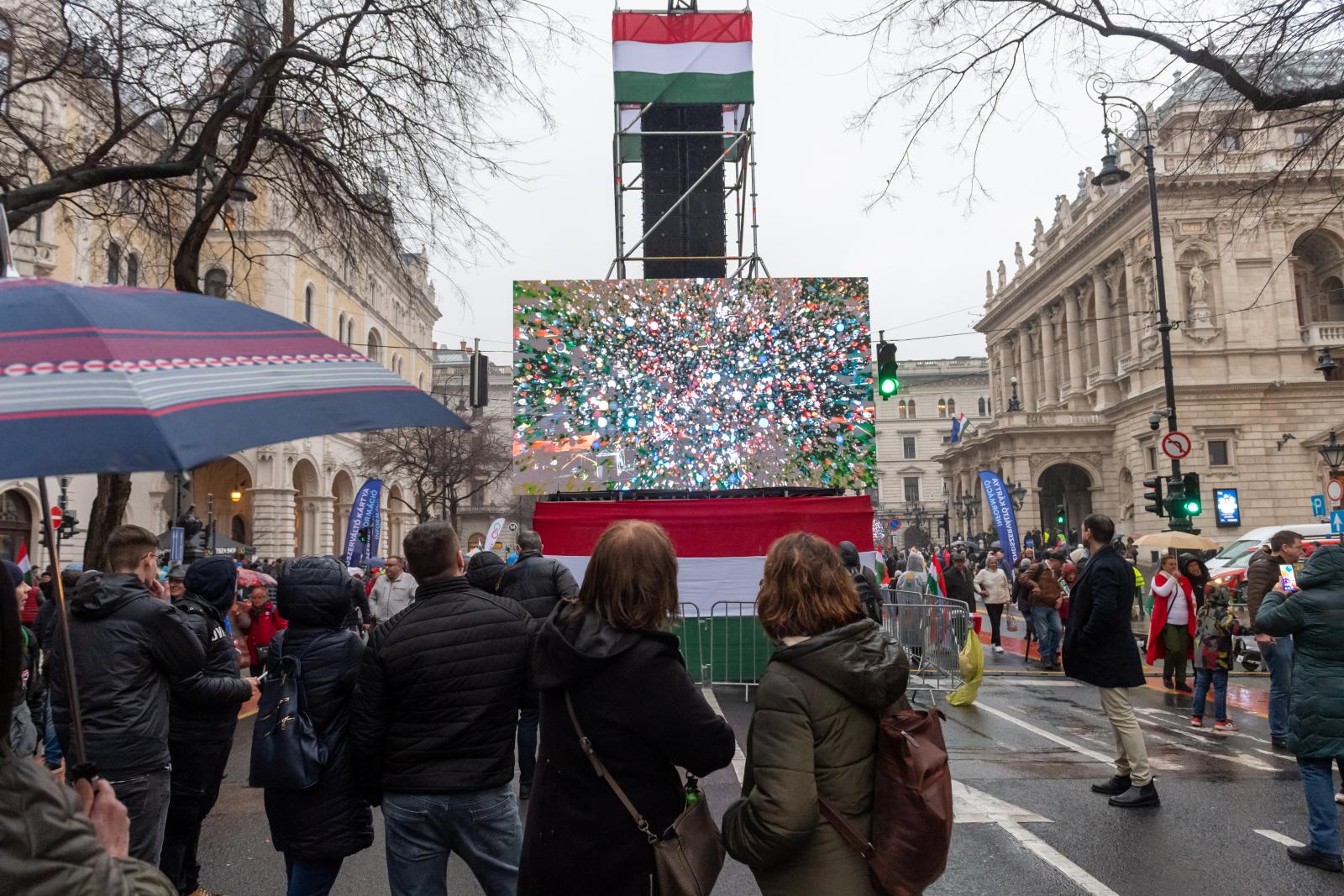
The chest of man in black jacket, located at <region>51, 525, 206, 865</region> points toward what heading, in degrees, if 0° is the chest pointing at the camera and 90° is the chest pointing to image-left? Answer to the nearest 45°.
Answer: approximately 225°

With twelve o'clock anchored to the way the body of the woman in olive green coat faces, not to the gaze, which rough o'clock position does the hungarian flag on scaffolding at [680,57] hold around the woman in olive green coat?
The hungarian flag on scaffolding is roughly at 1 o'clock from the woman in olive green coat.

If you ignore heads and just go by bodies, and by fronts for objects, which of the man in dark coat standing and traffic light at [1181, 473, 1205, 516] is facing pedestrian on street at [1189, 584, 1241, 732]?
the traffic light

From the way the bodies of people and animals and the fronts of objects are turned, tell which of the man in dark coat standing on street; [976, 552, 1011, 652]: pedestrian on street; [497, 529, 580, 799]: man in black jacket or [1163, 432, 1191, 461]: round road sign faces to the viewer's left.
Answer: the man in dark coat standing on street

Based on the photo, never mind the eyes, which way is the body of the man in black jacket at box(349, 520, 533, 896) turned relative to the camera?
away from the camera

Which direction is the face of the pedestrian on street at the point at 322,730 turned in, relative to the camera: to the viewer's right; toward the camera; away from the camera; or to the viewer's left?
away from the camera

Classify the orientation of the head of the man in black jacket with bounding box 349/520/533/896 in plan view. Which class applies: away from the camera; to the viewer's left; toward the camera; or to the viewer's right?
away from the camera

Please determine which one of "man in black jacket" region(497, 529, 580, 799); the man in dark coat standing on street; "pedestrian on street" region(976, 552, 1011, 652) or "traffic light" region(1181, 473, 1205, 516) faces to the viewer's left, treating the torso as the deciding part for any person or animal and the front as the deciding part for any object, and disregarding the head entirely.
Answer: the man in dark coat standing on street

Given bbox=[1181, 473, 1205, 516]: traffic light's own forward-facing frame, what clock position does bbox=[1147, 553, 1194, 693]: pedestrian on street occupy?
The pedestrian on street is roughly at 12 o'clock from the traffic light.

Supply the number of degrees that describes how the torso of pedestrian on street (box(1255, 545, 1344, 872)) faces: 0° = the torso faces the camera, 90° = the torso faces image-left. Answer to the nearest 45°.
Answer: approximately 135°

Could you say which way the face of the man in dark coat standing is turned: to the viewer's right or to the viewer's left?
to the viewer's left
